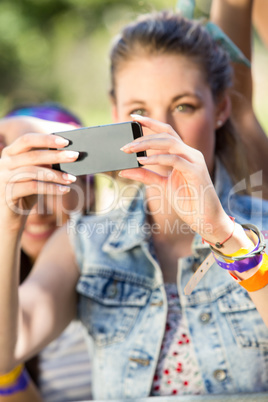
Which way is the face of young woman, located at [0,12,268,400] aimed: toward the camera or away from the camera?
toward the camera

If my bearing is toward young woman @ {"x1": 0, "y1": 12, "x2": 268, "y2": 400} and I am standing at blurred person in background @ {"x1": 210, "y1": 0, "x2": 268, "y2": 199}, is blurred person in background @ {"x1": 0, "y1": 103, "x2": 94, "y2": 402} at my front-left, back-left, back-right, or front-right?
front-right

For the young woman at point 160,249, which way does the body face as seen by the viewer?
toward the camera

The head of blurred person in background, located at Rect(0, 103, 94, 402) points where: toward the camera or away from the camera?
toward the camera
